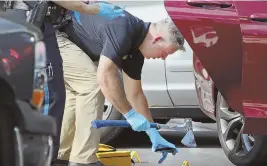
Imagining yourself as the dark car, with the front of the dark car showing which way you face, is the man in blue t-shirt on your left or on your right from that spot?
on your left

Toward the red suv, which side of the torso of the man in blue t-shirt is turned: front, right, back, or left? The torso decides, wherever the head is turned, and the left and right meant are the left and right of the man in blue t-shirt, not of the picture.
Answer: front

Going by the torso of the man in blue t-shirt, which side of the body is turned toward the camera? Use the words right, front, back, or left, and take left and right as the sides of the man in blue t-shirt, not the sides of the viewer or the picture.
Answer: right

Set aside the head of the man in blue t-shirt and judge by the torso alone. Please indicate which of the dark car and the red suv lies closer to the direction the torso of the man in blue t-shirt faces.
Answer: the red suv

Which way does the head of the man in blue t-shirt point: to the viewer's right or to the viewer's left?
to the viewer's right
